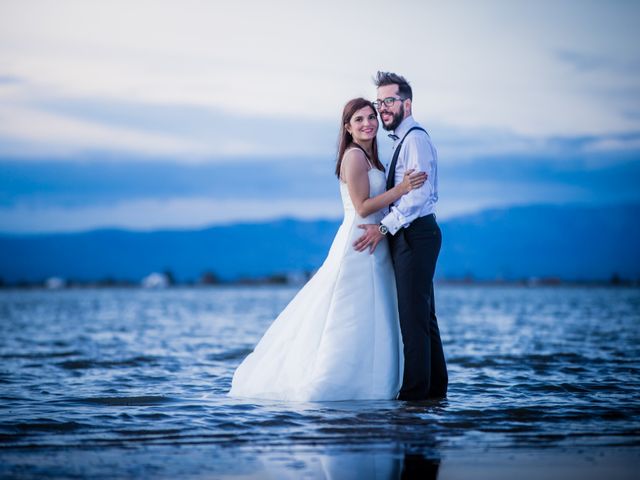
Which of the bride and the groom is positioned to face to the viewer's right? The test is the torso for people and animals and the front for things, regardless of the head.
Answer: the bride

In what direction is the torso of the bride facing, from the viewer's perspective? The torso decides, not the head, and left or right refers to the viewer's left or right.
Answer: facing to the right of the viewer

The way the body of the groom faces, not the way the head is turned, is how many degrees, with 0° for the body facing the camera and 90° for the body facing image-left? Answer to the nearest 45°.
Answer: approximately 90°

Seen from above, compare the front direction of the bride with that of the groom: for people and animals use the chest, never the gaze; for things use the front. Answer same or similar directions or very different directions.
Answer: very different directions

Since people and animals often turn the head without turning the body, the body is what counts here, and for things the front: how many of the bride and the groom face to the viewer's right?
1
